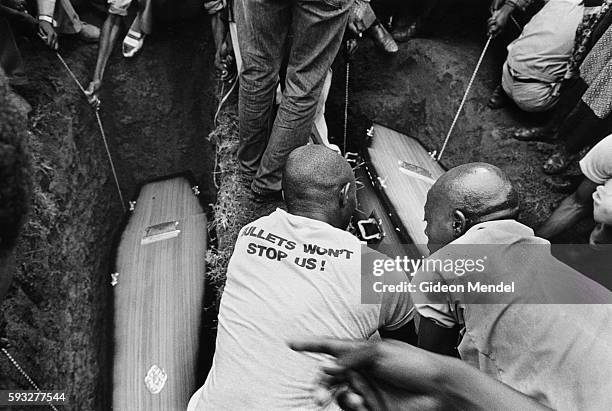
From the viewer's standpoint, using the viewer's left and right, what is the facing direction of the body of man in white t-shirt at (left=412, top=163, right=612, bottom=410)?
facing away from the viewer and to the left of the viewer

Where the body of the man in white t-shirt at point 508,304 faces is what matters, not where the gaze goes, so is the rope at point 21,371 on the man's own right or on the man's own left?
on the man's own left

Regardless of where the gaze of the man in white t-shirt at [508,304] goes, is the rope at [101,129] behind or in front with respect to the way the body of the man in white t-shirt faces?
in front
